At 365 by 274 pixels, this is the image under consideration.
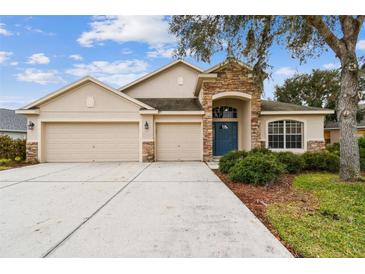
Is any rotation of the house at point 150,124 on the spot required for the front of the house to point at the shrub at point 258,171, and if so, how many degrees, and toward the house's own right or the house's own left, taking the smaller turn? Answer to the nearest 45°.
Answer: approximately 45° to the house's own left

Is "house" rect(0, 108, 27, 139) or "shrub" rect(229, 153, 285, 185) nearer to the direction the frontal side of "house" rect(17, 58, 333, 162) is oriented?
the shrub

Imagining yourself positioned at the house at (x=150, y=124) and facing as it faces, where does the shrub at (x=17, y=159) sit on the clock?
The shrub is roughly at 3 o'clock from the house.

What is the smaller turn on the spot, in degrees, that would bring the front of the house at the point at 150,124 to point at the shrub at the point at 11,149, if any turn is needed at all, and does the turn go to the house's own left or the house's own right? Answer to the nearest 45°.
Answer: approximately 90° to the house's own right

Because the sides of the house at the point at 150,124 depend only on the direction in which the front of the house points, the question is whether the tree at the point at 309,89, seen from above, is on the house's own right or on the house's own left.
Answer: on the house's own left

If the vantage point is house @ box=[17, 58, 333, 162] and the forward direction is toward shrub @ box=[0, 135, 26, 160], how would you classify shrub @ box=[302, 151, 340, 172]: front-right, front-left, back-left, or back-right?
back-left

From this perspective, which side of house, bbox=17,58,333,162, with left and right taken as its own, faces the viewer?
front

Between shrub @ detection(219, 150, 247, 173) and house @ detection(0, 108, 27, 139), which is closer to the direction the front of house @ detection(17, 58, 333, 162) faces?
the shrub

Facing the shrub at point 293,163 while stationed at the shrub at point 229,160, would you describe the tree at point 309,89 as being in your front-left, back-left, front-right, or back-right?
front-left

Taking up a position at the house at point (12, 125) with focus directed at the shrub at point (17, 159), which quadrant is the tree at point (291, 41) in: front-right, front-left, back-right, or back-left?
front-left

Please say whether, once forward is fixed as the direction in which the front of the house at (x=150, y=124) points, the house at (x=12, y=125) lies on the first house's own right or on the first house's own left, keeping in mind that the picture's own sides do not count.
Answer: on the first house's own right
